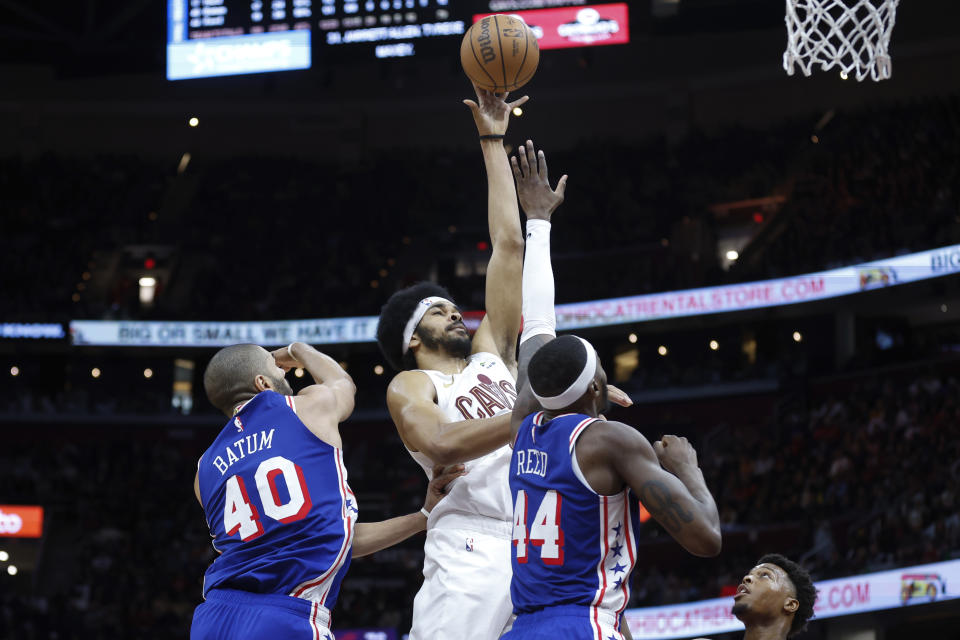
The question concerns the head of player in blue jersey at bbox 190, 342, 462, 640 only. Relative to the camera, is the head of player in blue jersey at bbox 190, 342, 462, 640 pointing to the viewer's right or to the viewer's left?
to the viewer's right

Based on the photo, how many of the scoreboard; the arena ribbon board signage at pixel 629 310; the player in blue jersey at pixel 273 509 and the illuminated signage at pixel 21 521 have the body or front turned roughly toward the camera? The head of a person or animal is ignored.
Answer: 3

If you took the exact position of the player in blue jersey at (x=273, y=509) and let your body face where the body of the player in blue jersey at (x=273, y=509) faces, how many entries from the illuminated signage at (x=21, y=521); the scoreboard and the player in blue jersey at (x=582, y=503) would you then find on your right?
1

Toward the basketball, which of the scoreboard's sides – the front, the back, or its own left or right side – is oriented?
front

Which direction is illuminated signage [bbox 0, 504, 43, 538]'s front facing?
toward the camera

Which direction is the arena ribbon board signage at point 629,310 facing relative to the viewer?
toward the camera

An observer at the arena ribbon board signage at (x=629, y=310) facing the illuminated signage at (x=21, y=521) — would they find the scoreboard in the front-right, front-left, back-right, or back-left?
front-left

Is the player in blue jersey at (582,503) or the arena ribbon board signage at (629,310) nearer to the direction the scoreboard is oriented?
the player in blue jersey

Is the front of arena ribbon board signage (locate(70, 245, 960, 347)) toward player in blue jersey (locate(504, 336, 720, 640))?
yes

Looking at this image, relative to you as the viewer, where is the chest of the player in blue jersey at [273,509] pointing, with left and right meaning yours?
facing away from the viewer and to the right of the viewer

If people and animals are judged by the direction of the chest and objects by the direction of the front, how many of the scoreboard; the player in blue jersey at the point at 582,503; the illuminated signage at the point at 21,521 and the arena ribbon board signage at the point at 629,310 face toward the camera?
3

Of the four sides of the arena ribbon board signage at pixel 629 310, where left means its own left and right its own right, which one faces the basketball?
front

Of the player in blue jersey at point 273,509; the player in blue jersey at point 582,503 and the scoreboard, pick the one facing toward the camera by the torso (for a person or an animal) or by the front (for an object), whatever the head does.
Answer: the scoreboard

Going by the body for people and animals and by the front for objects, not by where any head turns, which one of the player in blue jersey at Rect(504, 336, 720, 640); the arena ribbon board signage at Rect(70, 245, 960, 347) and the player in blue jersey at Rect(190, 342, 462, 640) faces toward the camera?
the arena ribbon board signage
